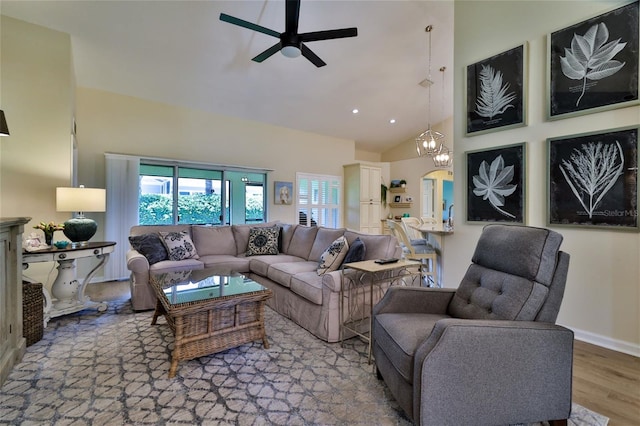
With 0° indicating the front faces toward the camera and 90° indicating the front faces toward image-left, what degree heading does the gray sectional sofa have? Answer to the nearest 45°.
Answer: approximately 45°

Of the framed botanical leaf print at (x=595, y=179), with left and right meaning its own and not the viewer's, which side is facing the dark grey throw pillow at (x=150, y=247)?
front

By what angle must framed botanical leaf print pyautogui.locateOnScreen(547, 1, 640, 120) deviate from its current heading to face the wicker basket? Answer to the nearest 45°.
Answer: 0° — it already faces it

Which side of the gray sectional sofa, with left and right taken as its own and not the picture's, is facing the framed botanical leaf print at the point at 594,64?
left

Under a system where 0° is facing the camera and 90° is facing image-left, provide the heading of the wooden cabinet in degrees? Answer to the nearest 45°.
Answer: approximately 270°

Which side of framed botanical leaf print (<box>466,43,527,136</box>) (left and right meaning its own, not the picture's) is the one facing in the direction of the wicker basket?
front

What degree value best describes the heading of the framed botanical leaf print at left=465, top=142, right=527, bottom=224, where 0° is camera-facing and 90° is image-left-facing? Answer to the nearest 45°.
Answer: approximately 45°

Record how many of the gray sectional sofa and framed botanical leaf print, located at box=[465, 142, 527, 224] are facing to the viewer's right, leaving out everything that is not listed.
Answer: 0

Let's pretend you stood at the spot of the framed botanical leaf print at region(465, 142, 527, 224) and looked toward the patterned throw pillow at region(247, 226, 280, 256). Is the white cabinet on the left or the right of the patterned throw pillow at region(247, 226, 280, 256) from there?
right

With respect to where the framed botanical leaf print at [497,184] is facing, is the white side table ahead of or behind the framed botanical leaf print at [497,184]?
ahead

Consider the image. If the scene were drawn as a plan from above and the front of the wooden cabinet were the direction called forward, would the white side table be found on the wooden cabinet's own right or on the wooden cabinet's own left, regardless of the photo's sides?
on the wooden cabinet's own left
